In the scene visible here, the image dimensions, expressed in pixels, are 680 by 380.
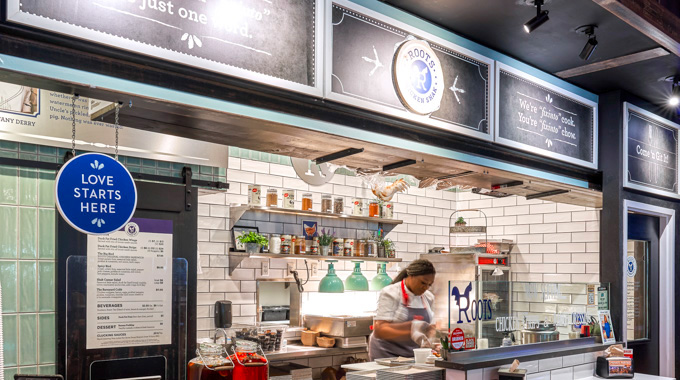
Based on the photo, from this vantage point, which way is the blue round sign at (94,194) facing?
toward the camera

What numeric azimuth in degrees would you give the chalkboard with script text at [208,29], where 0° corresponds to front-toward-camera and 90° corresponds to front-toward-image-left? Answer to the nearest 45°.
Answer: approximately 315°

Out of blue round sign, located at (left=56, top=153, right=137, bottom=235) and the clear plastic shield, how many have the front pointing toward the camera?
2

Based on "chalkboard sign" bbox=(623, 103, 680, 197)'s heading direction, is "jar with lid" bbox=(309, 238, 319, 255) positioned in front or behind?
behind

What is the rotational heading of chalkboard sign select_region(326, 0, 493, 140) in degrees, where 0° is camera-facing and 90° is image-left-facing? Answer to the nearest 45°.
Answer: approximately 315°
